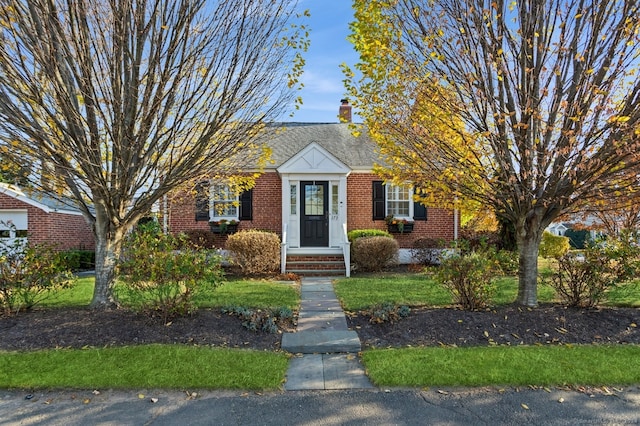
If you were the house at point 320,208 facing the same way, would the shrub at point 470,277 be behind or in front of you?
in front

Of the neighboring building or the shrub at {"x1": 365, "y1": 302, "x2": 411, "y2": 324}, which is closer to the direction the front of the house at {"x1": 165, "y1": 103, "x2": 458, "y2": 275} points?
the shrub

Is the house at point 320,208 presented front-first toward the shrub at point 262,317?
yes

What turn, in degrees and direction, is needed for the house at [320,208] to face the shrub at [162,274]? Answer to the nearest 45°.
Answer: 0° — it already faces it

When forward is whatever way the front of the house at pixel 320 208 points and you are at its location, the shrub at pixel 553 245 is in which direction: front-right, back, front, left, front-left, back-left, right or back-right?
left

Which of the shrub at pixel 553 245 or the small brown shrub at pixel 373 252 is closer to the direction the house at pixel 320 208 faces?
the small brown shrub

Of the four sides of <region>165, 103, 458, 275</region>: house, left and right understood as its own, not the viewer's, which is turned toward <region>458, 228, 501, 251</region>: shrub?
left

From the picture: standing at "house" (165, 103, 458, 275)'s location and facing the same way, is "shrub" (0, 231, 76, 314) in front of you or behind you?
in front

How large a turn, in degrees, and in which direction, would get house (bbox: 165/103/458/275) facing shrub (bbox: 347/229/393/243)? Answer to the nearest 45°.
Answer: approximately 45° to its left

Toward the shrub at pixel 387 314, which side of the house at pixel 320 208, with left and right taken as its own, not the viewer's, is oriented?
front

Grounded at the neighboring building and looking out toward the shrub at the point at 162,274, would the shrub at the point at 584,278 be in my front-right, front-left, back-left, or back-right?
front-left

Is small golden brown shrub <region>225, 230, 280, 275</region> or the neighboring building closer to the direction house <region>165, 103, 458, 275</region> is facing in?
the small golden brown shrub

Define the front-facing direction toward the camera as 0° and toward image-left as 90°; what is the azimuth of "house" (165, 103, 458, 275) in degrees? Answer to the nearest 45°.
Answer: approximately 0°
